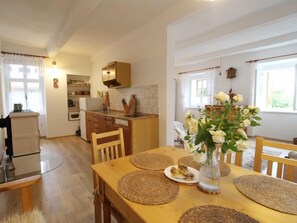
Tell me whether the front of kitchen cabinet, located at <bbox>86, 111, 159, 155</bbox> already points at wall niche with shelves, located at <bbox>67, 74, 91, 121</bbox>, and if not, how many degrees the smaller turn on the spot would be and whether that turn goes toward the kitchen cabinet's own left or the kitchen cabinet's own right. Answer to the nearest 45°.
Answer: approximately 90° to the kitchen cabinet's own right

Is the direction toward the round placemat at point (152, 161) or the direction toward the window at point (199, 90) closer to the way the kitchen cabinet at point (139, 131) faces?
the round placemat

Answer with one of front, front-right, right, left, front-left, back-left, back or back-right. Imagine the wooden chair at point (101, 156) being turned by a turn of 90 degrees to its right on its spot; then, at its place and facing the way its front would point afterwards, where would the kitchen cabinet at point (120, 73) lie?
back-right

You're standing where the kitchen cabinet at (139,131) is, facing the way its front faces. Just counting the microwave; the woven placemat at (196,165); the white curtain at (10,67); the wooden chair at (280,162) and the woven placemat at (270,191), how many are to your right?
2

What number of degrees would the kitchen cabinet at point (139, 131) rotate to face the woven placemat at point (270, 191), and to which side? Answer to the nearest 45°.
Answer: approximately 45° to its left

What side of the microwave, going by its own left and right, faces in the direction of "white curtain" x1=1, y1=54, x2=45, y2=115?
right

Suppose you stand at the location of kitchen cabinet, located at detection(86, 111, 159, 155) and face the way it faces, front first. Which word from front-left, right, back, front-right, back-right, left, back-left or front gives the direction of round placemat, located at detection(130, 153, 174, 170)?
front-left

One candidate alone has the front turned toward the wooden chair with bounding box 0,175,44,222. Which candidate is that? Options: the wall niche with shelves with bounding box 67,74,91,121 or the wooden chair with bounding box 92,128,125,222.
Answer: the wall niche with shelves

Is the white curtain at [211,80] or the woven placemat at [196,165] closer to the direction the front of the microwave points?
the woven placemat

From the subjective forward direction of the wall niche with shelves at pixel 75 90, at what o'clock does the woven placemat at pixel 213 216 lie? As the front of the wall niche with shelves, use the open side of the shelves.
The woven placemat is roughly at 12 o'clock from the wall niche with shelves.

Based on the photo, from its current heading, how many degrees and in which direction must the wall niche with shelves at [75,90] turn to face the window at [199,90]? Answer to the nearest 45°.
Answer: approximately 90° to its left
